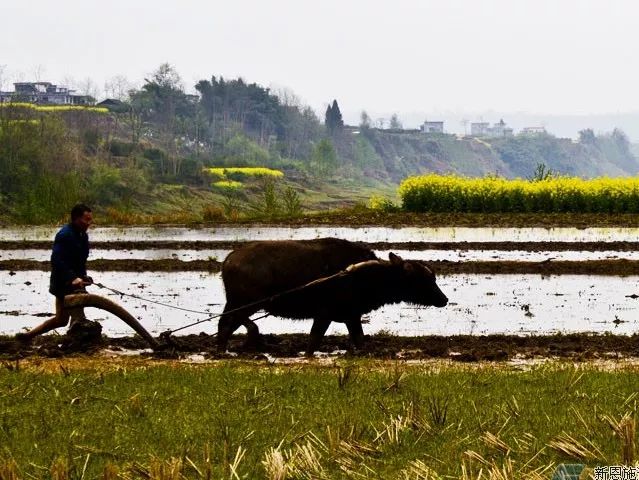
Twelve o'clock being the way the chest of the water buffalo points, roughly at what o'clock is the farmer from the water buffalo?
The farmer is roughly at 6 o'clock from the water buffalo.

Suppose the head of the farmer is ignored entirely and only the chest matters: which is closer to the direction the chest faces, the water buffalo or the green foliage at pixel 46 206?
the water buffalo

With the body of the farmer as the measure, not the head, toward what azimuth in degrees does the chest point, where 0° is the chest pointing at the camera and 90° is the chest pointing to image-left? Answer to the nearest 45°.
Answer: approximately 270°

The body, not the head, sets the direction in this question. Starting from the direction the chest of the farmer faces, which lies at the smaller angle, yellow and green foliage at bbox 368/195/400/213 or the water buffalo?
the water buffalo

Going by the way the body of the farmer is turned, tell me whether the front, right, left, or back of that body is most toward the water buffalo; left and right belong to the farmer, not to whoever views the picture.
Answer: front

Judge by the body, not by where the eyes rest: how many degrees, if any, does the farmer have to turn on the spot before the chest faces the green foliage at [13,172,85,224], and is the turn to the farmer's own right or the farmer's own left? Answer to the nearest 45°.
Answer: approximately 90° to the farmer's own left

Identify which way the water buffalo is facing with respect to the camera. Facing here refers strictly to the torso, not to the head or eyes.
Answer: to the viewer's right

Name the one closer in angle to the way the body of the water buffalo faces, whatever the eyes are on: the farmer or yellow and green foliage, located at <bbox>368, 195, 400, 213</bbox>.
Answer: the yellow and green foliage
